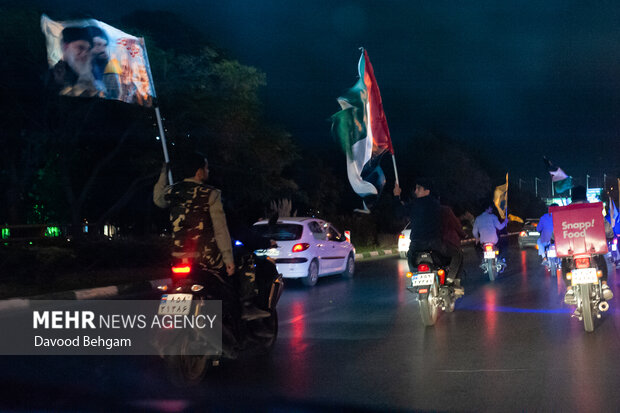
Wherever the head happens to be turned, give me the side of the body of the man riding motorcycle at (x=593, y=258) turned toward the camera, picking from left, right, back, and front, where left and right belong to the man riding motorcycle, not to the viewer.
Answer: back

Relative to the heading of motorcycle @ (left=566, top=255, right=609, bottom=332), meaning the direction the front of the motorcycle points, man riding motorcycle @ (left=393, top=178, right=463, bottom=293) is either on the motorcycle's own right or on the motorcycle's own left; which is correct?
on the motorcycle's own left

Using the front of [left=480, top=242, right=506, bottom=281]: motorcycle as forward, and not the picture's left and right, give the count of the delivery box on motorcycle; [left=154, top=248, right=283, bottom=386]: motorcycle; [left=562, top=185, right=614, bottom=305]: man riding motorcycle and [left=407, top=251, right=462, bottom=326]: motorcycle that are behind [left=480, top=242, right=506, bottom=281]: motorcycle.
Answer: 4

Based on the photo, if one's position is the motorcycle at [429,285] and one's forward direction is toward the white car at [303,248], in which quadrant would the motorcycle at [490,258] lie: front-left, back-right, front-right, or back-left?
front-right

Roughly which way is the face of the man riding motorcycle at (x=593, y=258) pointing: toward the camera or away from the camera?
away from the camera

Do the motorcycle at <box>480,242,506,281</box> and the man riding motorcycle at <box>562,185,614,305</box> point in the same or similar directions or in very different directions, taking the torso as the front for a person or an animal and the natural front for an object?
same or similar directions

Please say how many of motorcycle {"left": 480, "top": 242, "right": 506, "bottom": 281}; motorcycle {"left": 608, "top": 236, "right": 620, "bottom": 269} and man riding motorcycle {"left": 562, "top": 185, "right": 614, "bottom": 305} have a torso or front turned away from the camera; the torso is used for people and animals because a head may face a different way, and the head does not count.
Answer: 3

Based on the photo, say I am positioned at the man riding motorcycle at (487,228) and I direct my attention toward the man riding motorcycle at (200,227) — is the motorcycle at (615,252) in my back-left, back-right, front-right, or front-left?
back-left

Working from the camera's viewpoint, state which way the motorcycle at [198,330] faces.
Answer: facing away from the viewer and to the right of the viewer

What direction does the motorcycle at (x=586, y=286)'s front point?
away from the camera

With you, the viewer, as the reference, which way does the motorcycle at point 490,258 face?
facing away from the viewer

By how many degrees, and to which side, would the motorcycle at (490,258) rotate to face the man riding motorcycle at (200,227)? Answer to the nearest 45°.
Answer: approximately 180°

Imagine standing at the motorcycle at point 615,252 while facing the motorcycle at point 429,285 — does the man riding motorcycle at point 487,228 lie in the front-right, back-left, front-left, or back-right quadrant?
front-right

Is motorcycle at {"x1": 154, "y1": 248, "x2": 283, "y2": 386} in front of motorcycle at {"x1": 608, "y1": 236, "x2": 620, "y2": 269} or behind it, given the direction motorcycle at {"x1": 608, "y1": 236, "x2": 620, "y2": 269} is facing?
behind

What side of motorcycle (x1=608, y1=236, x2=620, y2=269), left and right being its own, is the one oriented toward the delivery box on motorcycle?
back

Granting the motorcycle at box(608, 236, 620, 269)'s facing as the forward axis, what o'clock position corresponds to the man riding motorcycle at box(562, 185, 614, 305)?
The man riding motorcycle is roughly at 6 o'clock from the motorcycle.

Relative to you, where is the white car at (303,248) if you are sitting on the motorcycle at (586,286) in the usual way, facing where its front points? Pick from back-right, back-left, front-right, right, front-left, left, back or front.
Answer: front-left

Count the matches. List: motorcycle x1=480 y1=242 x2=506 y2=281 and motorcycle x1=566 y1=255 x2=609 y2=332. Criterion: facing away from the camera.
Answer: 2

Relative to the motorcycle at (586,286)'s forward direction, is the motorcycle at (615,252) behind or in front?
in front
